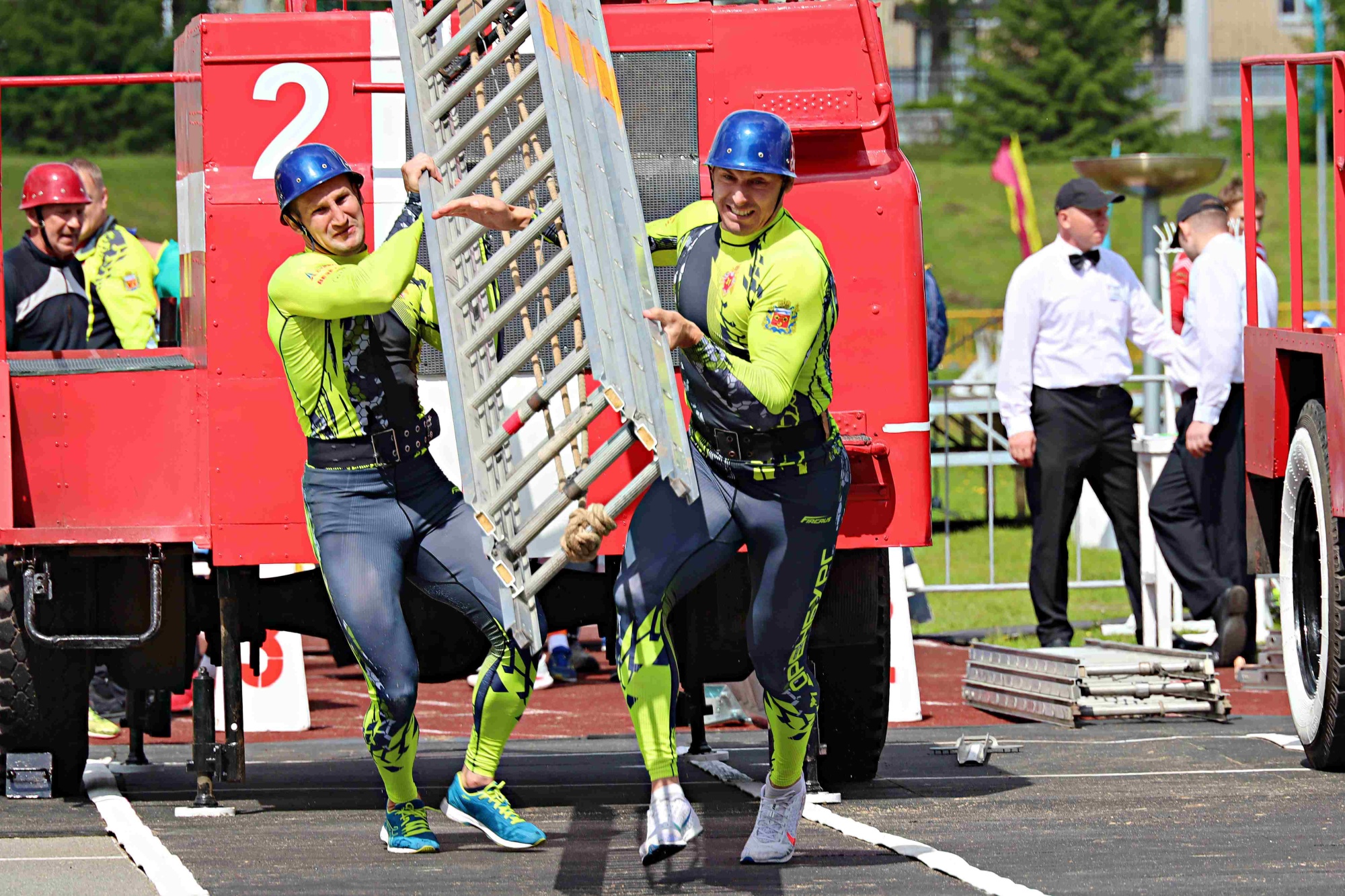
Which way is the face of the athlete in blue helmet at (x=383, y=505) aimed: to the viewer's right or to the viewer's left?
to the viewer's right

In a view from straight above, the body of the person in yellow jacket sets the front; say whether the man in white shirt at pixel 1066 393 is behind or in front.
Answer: behind

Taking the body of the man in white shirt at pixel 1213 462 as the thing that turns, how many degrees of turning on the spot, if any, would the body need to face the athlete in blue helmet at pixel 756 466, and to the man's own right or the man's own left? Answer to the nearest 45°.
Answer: approximately 135° to the man's own left

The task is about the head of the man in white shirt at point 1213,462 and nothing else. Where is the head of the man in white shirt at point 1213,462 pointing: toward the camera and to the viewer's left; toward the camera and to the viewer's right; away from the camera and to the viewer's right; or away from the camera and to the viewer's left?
away from the camera and to the viewer's left
